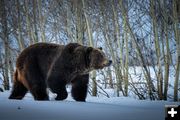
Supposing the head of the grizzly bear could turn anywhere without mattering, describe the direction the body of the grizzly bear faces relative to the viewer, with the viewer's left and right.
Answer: facing to the right of the viewer
